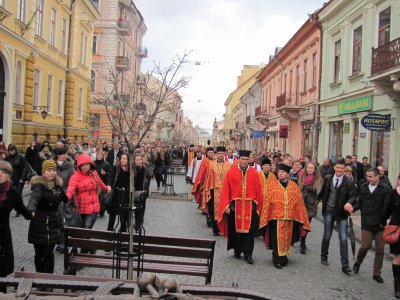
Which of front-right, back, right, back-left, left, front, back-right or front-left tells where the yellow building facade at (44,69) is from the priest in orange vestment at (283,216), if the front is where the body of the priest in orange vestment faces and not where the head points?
back-right

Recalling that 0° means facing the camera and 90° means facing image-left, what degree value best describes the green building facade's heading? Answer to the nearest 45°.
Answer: approximately 45°

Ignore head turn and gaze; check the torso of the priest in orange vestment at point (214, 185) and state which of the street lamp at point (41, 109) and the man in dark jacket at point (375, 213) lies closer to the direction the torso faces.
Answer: the man in dark jacket

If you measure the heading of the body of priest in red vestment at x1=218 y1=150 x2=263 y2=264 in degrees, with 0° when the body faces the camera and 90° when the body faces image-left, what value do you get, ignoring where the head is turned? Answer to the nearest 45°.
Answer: approximately 0°

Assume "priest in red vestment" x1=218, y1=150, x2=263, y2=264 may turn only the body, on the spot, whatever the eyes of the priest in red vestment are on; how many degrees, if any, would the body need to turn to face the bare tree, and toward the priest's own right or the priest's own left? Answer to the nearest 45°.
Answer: approximately 45° to the priest's own right

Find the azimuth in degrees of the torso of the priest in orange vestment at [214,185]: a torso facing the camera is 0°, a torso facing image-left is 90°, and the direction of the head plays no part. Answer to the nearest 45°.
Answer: approximately 0°

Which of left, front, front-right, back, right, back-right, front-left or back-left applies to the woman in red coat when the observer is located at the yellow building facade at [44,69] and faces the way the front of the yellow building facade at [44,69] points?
front-right
